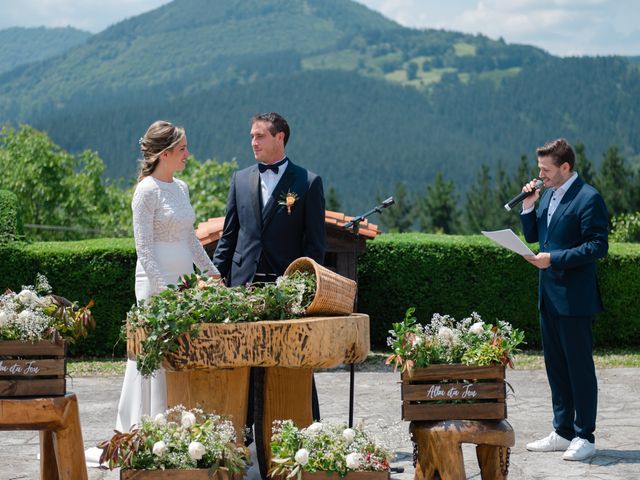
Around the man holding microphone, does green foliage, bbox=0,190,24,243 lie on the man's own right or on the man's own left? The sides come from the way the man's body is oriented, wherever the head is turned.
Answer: on the man's own right

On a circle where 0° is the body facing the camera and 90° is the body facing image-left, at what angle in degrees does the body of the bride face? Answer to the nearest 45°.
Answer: approximately 315°

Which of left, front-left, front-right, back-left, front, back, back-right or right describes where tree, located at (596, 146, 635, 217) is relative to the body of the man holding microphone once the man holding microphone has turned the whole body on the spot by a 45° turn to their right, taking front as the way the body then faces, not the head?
right

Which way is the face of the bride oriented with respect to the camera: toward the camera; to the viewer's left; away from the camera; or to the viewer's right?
to the viewer's right

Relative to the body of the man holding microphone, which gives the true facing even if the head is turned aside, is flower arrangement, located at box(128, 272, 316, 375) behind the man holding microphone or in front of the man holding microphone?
in front

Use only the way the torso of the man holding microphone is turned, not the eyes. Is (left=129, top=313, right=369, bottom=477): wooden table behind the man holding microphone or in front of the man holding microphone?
in front

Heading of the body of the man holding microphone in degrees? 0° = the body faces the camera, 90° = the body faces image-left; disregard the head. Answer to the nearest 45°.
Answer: approximately 45°

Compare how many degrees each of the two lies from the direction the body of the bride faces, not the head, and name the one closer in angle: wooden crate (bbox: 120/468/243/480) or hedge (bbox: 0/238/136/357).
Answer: the wooden crate
